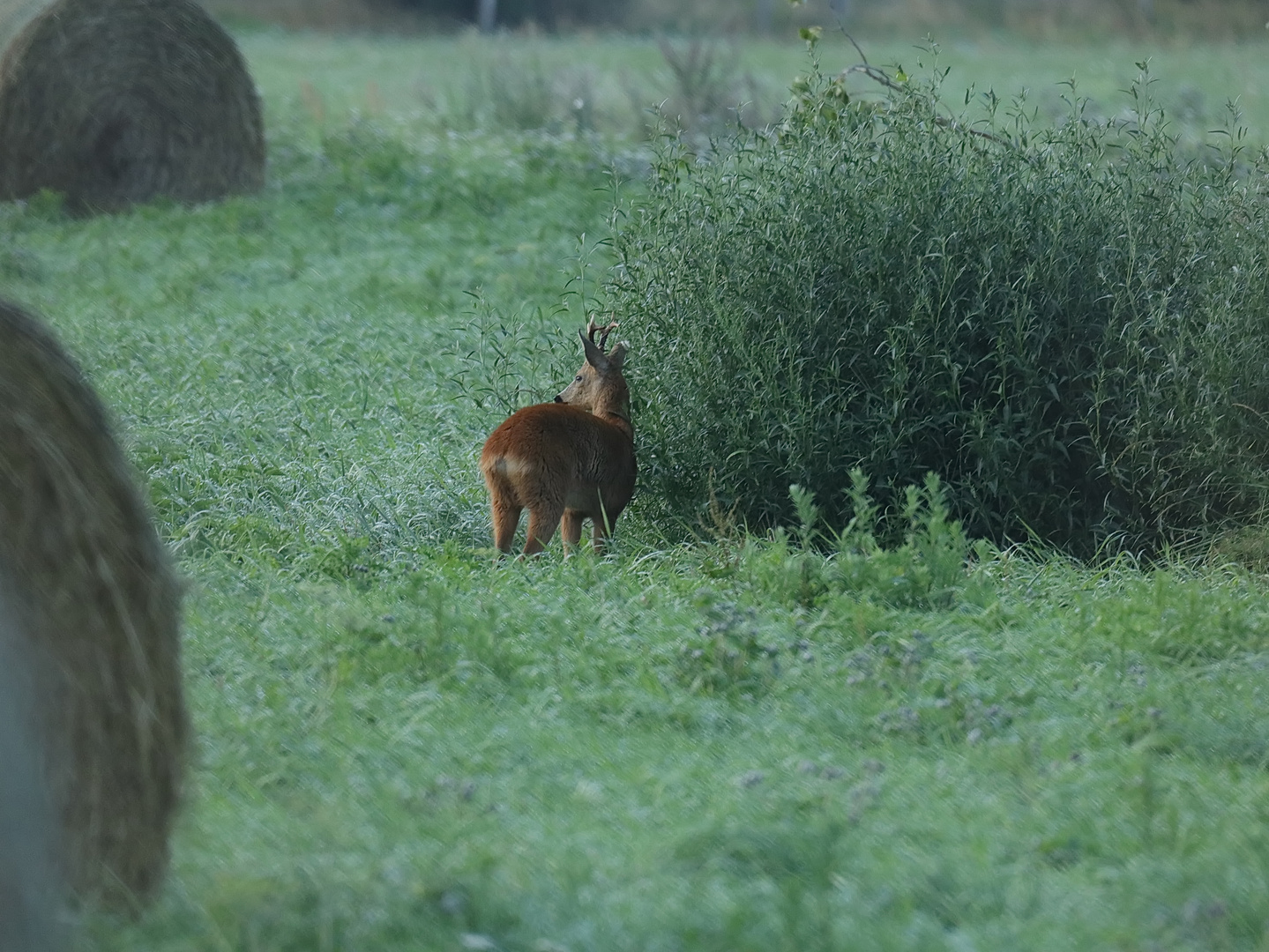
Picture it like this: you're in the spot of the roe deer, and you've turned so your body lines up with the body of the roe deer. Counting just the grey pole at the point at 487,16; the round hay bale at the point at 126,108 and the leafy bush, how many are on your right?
1

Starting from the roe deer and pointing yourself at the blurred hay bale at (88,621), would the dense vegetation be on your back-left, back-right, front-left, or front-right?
back-left

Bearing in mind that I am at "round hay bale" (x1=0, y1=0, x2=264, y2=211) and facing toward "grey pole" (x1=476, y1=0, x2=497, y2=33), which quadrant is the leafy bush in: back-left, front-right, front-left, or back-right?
back-right

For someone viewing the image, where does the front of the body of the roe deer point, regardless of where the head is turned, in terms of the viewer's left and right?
facing away from the viewer and to the right of the viewer

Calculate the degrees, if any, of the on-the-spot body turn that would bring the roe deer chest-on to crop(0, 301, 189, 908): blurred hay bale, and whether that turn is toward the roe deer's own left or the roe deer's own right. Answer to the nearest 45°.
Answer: approximately 135° to the roe deer's own right

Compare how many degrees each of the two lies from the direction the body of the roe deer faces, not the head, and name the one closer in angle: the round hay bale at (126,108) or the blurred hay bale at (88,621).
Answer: the round hay bale

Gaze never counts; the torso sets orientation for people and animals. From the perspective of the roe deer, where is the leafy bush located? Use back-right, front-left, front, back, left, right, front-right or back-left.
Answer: right

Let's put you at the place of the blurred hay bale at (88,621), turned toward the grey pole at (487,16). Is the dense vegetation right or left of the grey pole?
right

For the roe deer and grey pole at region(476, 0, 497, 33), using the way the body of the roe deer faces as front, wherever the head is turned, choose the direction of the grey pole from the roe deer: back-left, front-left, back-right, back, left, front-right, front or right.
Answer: front-left
